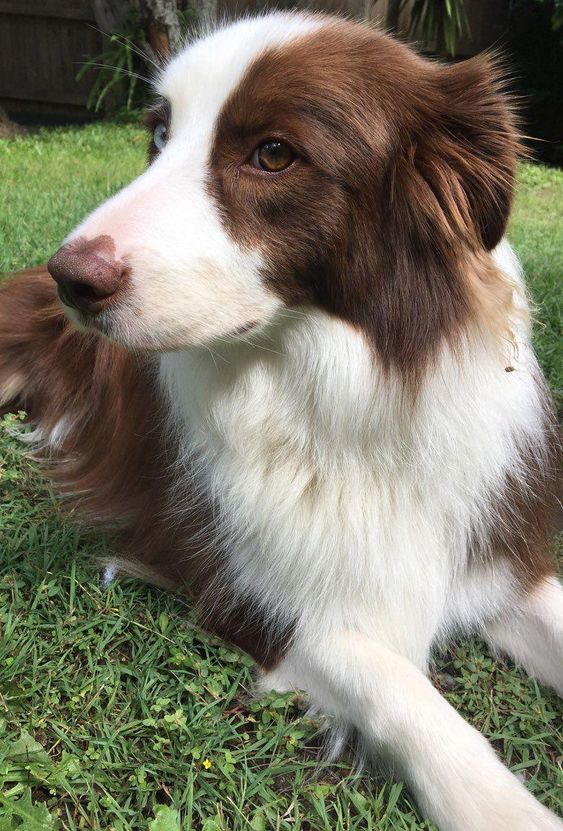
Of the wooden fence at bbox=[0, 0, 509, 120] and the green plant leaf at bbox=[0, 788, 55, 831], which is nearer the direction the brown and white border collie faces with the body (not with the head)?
the green plant leaf

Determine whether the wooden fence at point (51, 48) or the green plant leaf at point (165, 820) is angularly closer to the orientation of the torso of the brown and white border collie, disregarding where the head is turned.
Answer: the green plant leaf

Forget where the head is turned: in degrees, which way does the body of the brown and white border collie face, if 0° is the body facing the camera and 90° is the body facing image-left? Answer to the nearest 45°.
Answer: approximately 315°

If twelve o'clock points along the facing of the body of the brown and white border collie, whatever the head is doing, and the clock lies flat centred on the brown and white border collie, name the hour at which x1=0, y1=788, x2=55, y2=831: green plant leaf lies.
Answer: The green plant leaf is roughly at 2 o'clock from the brown and white border collie.

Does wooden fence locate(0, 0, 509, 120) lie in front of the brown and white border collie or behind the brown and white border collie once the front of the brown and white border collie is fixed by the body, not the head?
behind
